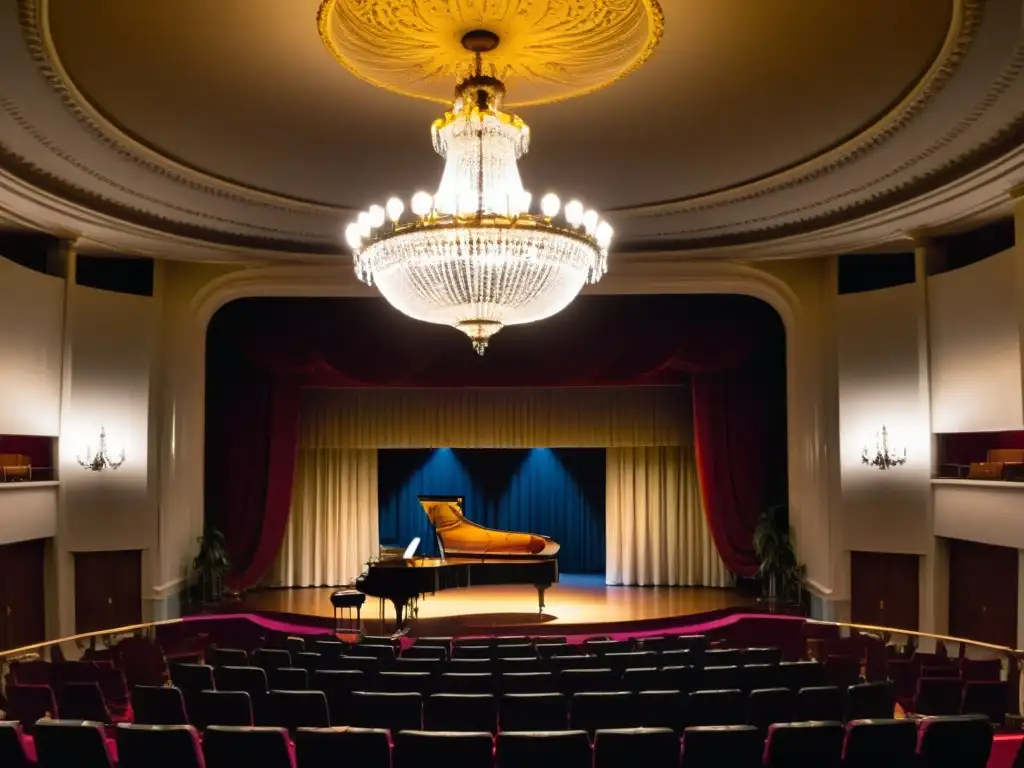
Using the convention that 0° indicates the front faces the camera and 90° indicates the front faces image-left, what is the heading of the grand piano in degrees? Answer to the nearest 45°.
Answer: approximately 90°

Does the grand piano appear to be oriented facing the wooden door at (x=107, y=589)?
yes

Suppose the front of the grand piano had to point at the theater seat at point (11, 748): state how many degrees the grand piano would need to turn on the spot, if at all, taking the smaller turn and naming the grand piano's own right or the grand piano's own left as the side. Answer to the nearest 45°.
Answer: approximately 90° to the grand piano's own left

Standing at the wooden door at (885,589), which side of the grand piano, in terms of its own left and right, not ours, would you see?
back

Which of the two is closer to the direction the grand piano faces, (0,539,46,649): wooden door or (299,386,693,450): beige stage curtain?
the wooden door

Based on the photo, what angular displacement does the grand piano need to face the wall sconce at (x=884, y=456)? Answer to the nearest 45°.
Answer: approximately 180°

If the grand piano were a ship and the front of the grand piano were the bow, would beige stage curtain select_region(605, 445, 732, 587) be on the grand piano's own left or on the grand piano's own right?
on the grand piano's own right

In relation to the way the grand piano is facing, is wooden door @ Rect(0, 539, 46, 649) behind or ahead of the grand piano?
ahead

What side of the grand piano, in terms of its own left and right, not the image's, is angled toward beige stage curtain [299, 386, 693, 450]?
right

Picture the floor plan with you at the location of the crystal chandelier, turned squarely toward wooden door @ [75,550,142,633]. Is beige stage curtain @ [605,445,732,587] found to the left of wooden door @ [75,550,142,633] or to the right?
right

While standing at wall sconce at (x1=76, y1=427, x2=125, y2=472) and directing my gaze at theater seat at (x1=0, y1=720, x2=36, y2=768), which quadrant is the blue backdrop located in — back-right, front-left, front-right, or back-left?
back-left

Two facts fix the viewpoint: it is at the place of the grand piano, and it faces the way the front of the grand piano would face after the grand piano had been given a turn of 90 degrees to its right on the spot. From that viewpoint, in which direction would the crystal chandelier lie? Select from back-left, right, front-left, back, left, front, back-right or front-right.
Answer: back
